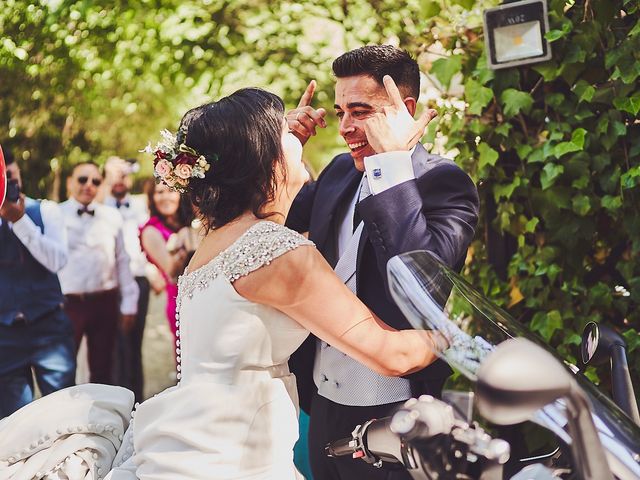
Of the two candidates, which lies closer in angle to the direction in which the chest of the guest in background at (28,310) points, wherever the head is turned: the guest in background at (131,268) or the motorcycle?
the motorcycle

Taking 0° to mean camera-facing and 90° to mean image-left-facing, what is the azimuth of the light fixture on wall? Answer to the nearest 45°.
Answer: approximately 0°

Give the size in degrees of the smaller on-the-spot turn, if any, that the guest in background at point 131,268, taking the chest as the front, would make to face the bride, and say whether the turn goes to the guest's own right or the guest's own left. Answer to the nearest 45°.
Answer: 0° — they already face them

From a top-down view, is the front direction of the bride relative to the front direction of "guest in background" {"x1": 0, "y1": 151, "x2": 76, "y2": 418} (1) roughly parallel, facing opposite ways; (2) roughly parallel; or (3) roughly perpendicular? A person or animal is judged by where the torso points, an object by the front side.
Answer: roughly perpendicular

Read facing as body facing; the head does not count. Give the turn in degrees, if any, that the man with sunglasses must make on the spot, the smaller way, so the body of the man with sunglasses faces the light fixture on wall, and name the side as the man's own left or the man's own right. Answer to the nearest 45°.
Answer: approximately 45° to the man's own left

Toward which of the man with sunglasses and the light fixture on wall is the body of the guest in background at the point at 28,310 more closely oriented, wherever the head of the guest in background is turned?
the light fixture on wall

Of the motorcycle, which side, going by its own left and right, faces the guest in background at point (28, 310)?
back

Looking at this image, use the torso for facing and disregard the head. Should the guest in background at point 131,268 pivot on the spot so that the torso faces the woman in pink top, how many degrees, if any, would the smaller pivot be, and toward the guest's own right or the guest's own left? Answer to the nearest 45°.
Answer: approximately 45° to the guest's own left
